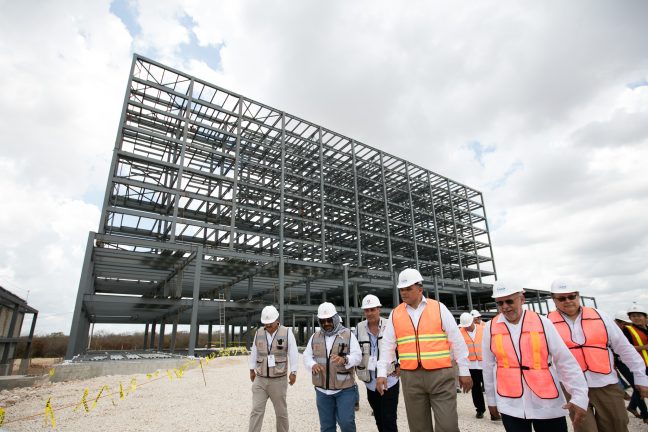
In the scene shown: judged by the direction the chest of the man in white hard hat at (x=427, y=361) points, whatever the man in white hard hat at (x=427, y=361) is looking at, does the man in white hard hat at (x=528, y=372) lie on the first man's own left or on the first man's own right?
on the first man's own left

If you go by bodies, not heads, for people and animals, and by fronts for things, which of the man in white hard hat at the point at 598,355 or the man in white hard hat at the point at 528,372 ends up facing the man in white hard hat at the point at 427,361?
the man in white hard hat at the point at 598,355

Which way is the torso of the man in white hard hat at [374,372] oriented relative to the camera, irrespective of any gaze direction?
toward the camera

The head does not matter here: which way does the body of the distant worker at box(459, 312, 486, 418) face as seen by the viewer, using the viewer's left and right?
facing the viewer

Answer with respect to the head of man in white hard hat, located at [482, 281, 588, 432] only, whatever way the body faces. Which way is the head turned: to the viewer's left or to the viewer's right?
to the viewer's left

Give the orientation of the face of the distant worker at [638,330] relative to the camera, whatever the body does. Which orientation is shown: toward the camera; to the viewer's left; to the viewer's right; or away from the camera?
toward the camera

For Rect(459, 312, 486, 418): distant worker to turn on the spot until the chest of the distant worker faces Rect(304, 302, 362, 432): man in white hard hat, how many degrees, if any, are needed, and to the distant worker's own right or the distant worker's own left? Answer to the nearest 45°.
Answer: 0° — they already face them

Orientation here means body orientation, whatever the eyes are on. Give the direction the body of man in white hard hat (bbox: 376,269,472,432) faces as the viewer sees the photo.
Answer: toward the camera

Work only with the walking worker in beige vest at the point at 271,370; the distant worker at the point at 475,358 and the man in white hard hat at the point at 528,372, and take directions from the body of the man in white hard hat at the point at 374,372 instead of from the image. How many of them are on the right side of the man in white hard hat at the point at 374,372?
1

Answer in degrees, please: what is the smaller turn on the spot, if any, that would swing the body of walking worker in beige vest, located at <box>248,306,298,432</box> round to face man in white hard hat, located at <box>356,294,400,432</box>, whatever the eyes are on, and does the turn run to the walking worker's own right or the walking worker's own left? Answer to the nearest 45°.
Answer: approximately 90° to the walking worker's own left

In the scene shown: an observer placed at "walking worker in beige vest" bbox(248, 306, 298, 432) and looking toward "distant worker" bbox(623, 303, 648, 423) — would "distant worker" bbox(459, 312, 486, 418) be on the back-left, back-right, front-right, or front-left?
front-left

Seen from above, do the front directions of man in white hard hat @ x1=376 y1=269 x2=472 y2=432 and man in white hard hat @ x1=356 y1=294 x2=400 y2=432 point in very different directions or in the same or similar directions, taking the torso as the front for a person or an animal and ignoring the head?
same or similar directions

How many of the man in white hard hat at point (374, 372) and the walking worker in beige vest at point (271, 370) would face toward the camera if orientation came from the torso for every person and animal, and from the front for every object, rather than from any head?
2
